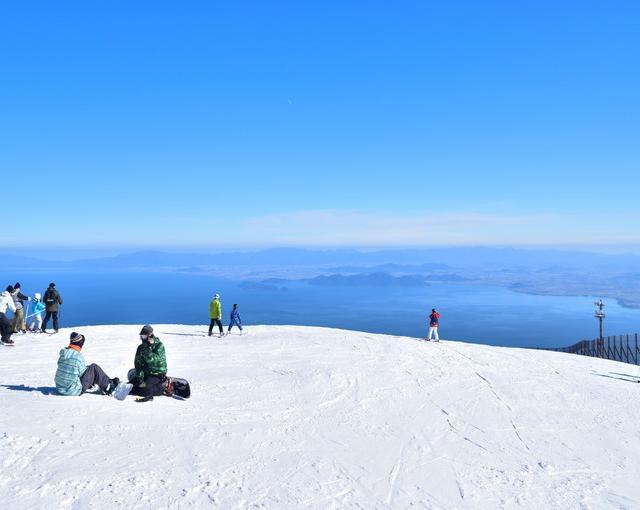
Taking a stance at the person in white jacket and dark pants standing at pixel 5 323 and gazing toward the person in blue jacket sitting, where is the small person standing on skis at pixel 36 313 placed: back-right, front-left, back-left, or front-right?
back-left

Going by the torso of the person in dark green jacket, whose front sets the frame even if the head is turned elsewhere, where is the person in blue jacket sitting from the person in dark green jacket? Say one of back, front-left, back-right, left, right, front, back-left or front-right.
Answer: front-right

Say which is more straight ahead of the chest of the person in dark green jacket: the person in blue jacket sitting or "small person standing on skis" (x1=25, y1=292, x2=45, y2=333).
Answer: the person in blue jacket sitting

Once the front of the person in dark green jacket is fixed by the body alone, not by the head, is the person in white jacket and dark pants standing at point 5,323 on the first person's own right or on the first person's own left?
on the first person's own right

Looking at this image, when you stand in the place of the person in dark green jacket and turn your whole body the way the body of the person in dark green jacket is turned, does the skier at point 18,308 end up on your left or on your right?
on your right

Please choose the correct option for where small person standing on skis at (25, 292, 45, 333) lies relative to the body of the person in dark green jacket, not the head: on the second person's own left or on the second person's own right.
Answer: on the second person's own right

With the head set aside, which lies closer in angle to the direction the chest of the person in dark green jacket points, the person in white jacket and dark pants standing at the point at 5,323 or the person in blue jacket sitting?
the person in blue jacket sitting

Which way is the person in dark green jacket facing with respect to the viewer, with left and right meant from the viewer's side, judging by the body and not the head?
facing the viewer and to the left of the viewer
